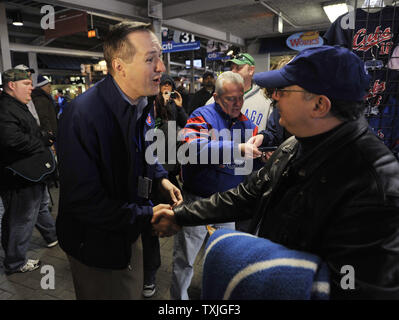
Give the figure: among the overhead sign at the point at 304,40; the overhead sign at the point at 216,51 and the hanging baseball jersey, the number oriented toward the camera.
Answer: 3

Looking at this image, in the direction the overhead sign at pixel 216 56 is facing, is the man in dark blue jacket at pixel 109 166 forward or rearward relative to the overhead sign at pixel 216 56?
forward

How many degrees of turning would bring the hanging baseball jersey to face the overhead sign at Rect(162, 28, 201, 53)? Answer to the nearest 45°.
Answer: approximately 135° to its right

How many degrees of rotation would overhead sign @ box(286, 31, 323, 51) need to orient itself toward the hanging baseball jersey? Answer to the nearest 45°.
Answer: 0° — it already faces it

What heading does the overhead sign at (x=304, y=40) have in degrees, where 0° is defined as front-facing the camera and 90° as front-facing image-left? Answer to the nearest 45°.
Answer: approximately 0°

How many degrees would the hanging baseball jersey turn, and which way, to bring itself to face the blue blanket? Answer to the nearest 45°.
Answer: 0° — it already faces it

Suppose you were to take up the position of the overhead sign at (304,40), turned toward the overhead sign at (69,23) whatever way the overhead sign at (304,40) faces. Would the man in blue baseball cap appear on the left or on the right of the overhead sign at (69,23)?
left

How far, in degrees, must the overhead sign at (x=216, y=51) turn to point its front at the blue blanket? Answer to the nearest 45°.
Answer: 0° — it already faces it

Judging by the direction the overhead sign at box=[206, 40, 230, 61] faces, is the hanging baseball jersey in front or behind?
in front
